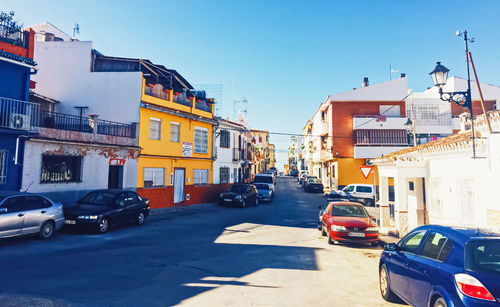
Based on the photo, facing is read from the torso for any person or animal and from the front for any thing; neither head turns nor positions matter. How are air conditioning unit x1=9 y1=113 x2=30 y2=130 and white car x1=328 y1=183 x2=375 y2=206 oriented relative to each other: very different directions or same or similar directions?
very different directions

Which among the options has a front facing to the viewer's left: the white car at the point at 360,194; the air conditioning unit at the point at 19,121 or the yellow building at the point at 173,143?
the white car

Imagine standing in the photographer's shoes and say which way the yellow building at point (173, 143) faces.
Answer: facing the viewer and to the right of the viewer

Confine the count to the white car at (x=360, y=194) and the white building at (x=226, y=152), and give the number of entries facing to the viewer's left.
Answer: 1

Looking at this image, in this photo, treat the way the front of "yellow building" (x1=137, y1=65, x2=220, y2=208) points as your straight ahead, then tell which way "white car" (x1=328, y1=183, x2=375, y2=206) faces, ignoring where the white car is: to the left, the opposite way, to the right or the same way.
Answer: the opposite way

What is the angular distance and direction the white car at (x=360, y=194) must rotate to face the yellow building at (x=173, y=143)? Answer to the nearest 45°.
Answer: approximately 45° to its left

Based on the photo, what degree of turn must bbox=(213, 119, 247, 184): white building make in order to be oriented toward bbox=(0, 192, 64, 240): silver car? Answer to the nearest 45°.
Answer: approximately 45° to its right

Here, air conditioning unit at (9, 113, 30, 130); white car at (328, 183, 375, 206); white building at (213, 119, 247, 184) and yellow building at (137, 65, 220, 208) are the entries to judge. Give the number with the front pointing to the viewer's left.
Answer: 1

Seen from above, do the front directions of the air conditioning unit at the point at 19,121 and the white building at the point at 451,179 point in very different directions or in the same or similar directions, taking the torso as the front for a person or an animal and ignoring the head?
very different directions

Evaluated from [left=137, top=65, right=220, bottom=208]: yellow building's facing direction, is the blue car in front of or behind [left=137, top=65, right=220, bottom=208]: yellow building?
in front

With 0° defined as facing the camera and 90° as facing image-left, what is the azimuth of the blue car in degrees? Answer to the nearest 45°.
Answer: approximately 135°

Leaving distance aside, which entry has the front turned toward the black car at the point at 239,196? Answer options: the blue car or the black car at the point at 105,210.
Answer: the blue car
